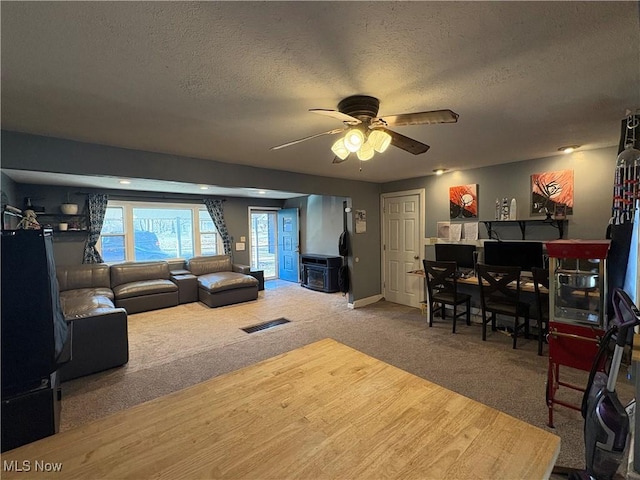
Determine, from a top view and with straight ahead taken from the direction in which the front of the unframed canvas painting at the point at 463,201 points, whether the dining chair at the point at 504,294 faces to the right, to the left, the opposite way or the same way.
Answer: the opposite way

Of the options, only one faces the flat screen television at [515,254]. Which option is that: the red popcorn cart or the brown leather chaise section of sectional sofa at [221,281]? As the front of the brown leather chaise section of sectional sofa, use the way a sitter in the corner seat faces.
the brown leather chaise section of sectional sofa

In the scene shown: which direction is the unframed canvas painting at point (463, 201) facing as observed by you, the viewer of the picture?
facing the viewer and to the left of the viewer

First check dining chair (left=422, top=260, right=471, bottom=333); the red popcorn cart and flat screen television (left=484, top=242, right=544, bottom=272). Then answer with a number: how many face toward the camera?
2

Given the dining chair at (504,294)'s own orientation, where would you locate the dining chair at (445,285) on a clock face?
the dining chair at (445,285) is roughly at 8 o'clock from the dining chair at (504,294).

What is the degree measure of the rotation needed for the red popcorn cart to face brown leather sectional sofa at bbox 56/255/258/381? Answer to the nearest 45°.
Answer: approximately 90° to its right

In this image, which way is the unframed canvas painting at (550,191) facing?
toward the camera

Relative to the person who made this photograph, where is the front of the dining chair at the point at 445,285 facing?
facing away from the viewer and to the right of the viewer

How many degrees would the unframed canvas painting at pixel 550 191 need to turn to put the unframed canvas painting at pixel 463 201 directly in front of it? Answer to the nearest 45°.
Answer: approximately 90° to its right

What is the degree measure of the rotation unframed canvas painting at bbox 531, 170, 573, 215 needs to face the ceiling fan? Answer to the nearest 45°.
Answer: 0° — it already faces it

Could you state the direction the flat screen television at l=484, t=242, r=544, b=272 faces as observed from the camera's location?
facing the viewer

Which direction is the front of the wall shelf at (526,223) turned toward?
toward the camera

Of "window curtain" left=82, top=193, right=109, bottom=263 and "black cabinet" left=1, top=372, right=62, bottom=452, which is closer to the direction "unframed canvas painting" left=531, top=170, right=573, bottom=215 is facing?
the black cabinet
